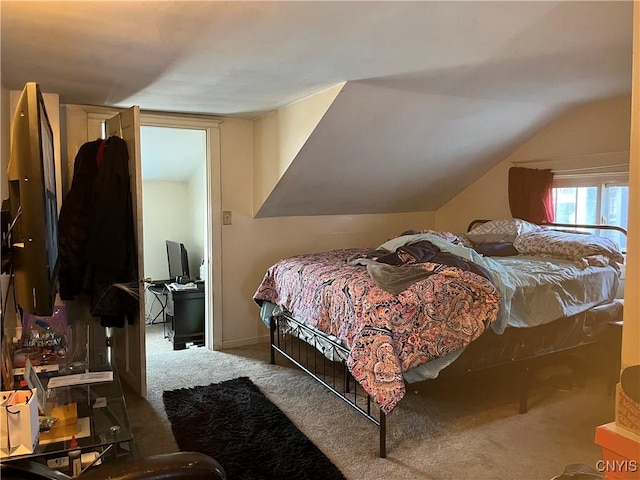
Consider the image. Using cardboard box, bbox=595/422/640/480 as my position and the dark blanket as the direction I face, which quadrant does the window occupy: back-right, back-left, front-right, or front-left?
front-right

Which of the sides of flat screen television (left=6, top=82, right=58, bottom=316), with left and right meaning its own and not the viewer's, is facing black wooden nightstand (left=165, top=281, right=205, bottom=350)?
left

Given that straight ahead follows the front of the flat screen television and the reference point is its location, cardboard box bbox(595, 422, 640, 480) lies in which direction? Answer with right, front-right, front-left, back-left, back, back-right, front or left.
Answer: front-right

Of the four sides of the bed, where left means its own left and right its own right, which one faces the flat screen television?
front

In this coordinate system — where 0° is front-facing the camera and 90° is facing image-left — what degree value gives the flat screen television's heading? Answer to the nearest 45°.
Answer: approximately 270°

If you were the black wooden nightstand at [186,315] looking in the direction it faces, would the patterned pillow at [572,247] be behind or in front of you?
behind

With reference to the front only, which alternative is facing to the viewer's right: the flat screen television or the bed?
the flat screen television

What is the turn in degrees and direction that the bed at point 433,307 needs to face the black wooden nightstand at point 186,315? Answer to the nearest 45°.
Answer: approximately 90° to its right

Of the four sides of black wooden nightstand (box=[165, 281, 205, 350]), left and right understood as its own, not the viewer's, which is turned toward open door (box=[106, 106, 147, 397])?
left

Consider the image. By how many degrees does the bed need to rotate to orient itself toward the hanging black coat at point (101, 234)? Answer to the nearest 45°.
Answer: approximately 45° to its right

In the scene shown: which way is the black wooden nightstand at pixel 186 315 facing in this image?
to the viewer's left

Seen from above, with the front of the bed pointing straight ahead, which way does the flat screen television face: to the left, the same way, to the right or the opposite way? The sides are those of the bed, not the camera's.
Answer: the opposite way

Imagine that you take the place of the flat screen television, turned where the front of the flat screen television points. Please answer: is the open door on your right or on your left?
on your left

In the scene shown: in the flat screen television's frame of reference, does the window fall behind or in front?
in front
